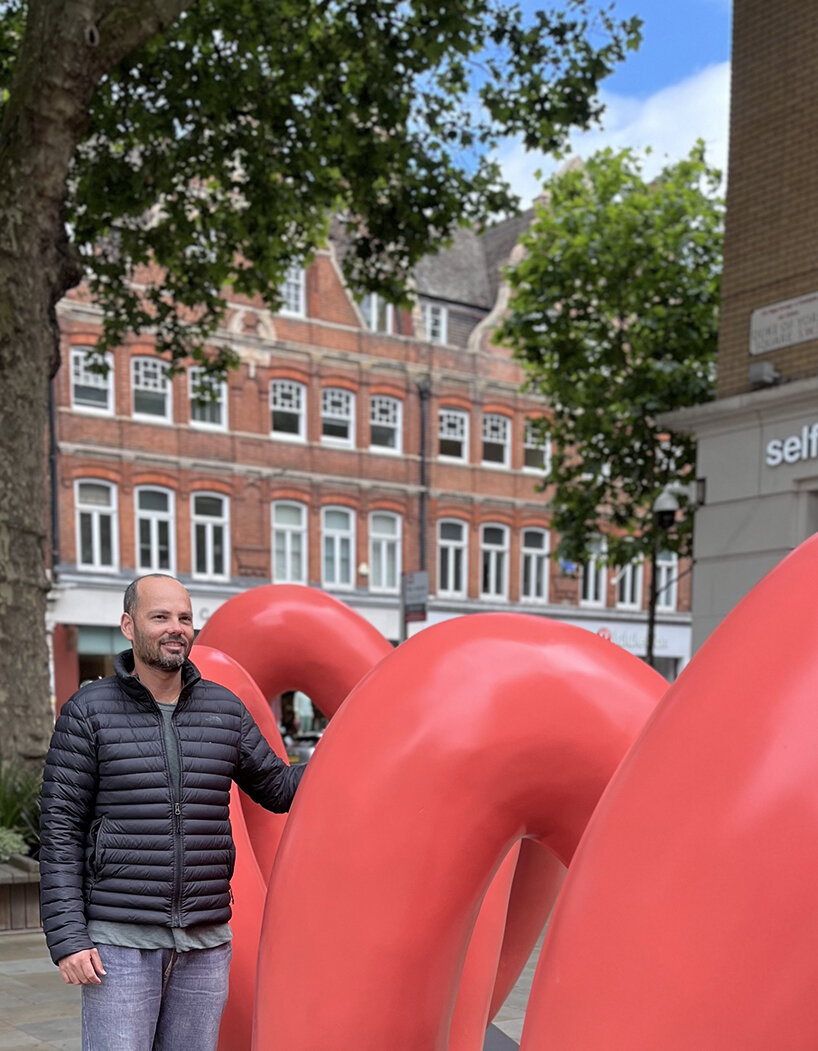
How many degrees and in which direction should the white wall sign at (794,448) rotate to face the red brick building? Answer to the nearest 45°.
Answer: approximately 90° to its right

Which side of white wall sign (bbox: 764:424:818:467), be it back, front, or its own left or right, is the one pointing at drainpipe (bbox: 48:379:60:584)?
right

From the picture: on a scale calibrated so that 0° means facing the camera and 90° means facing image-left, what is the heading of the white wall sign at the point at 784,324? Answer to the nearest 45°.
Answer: approximately 45°

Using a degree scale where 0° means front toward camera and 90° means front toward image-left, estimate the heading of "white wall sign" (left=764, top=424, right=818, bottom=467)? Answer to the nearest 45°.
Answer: approximately 45°

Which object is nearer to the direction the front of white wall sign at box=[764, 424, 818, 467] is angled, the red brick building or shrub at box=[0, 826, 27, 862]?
the shrub

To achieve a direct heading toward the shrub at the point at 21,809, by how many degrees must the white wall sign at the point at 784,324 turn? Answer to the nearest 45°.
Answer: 0° — it already faces it

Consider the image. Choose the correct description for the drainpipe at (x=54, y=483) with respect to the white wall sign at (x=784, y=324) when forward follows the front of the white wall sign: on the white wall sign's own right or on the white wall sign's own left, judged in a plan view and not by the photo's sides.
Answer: on the white wall sign's own right

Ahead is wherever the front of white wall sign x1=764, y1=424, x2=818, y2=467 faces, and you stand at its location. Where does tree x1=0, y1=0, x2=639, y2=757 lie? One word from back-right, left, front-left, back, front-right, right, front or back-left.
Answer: front-right
